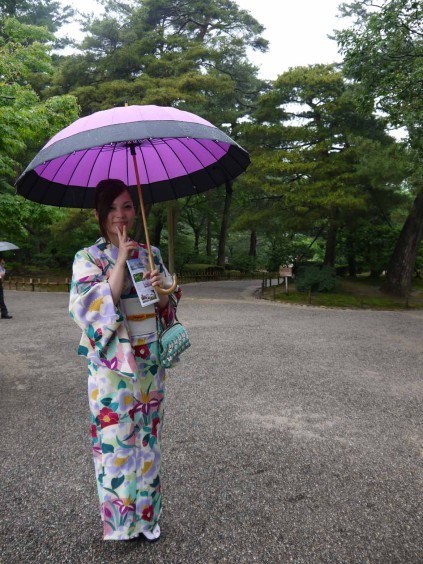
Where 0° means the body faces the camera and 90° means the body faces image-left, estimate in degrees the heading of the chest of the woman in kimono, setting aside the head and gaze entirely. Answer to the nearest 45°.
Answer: approximately 315°

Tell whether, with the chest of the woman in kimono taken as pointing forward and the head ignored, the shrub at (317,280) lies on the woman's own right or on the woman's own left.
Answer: on the woman's own left
